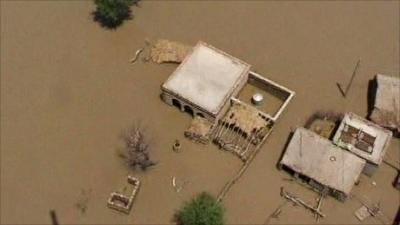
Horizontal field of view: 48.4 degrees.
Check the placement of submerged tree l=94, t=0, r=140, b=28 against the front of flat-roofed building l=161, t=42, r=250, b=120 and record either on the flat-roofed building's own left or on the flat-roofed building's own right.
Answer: on the flat-roofed building's own right

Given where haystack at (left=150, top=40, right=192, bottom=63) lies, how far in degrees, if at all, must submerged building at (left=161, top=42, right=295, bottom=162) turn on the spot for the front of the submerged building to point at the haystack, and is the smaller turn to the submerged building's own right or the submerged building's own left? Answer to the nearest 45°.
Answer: approximately 90° to the submerged building's own right

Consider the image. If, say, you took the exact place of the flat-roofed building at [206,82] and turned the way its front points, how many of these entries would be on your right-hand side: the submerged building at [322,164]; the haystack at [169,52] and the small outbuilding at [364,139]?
1

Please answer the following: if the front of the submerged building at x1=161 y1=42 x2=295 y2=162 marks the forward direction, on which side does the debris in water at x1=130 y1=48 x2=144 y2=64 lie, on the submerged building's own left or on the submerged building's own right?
on the submerged building's own right

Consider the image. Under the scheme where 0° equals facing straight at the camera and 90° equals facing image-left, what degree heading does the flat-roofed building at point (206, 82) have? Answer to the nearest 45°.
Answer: approximately 45°

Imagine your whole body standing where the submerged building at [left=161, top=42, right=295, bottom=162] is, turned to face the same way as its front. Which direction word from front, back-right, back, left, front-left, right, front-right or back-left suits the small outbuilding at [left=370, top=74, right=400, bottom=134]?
back-left
